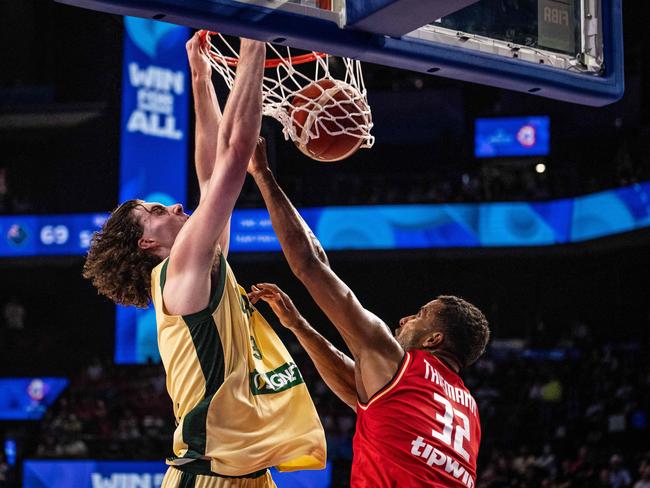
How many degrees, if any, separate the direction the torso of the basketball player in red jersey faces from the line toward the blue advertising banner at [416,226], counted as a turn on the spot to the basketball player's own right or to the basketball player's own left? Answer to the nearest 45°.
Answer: approximately 45° to the basketball player's own right

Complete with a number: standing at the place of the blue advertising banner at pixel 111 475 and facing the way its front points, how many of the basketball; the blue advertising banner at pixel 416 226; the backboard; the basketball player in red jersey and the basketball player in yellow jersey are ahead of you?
4

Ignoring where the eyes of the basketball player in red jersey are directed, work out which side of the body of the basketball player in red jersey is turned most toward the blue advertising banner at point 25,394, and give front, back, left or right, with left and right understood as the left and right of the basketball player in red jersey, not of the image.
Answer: front

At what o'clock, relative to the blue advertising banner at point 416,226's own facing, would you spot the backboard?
The backboard is roughly at 12 o'clock from the blue advertising banner.

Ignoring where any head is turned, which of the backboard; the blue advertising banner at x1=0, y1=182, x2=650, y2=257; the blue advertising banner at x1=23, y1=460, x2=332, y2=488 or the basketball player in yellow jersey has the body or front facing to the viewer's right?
the basketball player in yellow jersey

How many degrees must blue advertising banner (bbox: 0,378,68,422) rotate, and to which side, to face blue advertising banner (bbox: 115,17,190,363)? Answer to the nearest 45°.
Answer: approximately 45° to its left

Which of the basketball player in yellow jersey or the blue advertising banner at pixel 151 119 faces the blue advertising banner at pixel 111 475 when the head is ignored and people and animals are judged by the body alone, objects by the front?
the blue advertising banner at pixel 151 119

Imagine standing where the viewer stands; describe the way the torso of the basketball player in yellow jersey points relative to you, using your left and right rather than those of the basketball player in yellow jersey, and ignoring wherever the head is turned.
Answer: facing to the right of the viewer

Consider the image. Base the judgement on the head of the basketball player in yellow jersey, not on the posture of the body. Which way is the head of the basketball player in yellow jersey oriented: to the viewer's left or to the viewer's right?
to the viewer's right

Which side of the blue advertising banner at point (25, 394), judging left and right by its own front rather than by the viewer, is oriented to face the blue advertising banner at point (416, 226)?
left

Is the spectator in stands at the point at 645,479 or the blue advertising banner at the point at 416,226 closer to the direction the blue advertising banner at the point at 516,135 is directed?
the spectator in stands

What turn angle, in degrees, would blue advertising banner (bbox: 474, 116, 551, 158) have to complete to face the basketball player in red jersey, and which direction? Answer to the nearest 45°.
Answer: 0° — it already faces them

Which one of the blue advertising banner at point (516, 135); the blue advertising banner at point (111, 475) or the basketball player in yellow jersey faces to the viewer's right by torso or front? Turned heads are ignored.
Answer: the basketball player in yellow jersey

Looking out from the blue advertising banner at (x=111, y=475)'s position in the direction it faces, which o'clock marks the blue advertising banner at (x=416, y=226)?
the blue advertising banner at (x=416, y=226) is roughly at 7 o'clock from the blue advertising banner at (x=111, y=475).

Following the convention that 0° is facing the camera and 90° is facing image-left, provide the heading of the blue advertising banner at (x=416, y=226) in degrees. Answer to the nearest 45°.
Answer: approximately 0°
